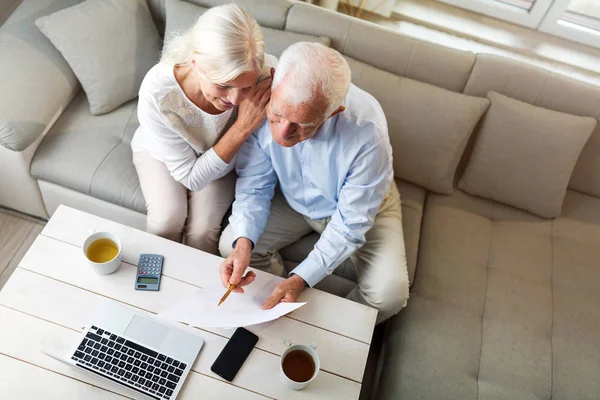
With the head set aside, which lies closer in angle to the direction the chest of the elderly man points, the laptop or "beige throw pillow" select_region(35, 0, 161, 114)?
the laptop

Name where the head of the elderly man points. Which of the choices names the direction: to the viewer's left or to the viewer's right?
to the viewer's left

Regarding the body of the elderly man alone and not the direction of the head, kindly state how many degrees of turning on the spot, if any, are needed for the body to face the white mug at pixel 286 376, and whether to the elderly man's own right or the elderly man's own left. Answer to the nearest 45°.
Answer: approximately 45° to the elderly man's own left

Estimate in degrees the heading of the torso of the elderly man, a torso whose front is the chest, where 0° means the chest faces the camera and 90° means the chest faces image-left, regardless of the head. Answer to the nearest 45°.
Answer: approximately 45°

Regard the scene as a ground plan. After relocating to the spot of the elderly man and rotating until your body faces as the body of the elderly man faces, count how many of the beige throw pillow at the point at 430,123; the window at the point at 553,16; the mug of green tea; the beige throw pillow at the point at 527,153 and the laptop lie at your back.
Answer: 3
